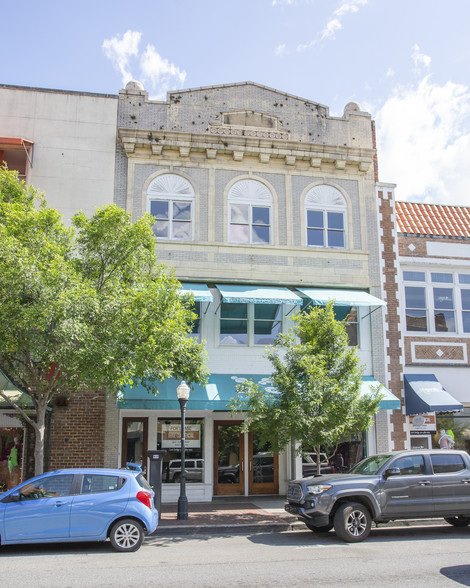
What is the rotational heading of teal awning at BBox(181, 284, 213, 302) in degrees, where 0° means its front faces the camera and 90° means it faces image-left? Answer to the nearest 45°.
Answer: approximately 0°

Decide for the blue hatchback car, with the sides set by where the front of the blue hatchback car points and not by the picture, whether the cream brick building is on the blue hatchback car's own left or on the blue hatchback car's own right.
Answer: on the blue hatchback car's own right

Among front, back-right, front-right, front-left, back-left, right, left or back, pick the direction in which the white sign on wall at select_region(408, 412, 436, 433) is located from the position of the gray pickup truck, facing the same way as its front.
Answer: back-right

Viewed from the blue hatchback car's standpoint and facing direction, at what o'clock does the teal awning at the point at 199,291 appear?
The teal awning is roughly at 4 o'clock from the blue hatchback car.

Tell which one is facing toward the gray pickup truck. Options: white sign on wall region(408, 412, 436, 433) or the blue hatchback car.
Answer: the white sign on wall

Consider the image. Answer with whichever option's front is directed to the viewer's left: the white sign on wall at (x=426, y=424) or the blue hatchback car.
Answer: the blue hatchback car

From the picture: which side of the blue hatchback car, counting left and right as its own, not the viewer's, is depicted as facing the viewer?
left

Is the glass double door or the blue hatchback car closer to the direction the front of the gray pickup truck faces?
the blue hatchback car

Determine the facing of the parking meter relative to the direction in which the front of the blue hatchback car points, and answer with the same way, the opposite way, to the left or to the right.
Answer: to the left
